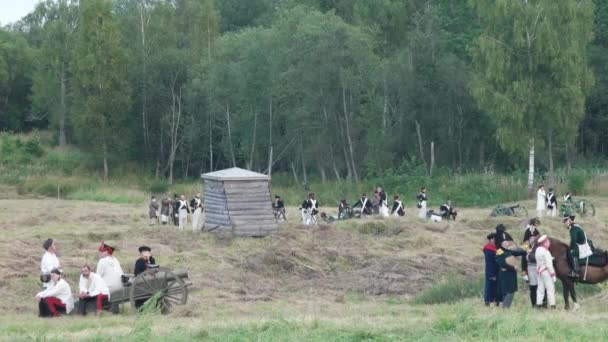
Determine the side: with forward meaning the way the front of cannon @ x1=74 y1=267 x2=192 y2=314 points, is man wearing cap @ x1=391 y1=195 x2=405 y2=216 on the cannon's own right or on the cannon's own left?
on the cannon's own left

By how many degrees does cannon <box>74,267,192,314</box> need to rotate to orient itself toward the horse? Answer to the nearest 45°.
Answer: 0° — it already faces it

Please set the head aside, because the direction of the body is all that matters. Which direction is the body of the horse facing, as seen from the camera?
to the viewer's left

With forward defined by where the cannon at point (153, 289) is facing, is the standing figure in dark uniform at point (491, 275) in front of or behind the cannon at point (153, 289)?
in front

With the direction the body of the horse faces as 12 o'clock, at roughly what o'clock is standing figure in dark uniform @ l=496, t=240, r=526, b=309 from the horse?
The standing figure in dark uniform is roughly at 11 o'clock from the horse.

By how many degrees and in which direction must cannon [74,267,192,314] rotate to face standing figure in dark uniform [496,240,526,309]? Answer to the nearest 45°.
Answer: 0° — it already faces them

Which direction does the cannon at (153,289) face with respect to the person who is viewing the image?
facing to the right of the viewer

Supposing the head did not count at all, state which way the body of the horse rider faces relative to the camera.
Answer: to the viewer's left

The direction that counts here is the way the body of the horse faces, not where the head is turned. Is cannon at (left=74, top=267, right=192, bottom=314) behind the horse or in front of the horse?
in front

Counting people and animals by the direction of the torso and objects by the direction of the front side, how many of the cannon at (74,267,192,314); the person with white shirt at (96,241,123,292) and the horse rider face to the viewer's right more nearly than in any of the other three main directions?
1

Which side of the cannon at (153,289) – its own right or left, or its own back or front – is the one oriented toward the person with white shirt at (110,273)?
back
